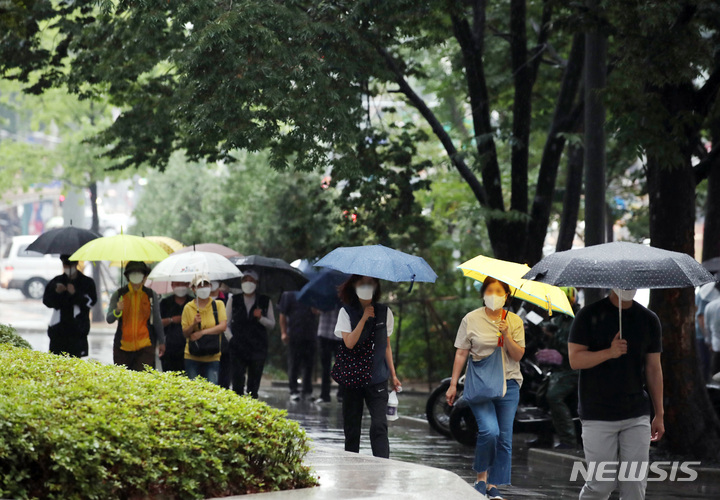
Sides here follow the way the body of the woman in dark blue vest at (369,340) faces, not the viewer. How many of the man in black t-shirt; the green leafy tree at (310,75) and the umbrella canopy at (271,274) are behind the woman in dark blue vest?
2

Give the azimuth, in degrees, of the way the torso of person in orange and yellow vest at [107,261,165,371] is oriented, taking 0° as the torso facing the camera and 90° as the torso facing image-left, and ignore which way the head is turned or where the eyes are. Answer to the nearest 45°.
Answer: approximately 0°

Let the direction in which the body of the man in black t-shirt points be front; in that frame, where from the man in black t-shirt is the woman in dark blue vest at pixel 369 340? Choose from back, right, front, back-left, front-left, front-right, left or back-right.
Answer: back-right

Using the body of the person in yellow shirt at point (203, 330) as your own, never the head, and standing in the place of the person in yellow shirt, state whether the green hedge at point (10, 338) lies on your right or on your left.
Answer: on your right

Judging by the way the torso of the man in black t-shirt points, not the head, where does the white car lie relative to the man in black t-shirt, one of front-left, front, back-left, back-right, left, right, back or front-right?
back-right

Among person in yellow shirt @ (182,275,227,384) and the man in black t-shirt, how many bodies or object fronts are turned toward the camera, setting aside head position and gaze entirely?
2

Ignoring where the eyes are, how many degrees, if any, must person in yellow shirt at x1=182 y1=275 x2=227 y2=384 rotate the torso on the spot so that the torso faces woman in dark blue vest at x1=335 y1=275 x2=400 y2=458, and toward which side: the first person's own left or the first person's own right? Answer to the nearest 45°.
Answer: approximately 45° to the first person's own left

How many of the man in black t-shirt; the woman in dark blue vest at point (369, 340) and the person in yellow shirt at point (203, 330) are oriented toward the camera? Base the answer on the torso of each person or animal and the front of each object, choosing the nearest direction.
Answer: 3

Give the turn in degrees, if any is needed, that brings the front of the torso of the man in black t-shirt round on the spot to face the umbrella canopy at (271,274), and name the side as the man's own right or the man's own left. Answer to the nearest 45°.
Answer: approximately 135° to the man's own right

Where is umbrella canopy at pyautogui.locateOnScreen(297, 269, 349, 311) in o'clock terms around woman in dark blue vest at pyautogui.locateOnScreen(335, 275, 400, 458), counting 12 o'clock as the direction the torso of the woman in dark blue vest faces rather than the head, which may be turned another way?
The umbrella canopy is roughly at 6 o'clock from the woman in dark blue vest.
